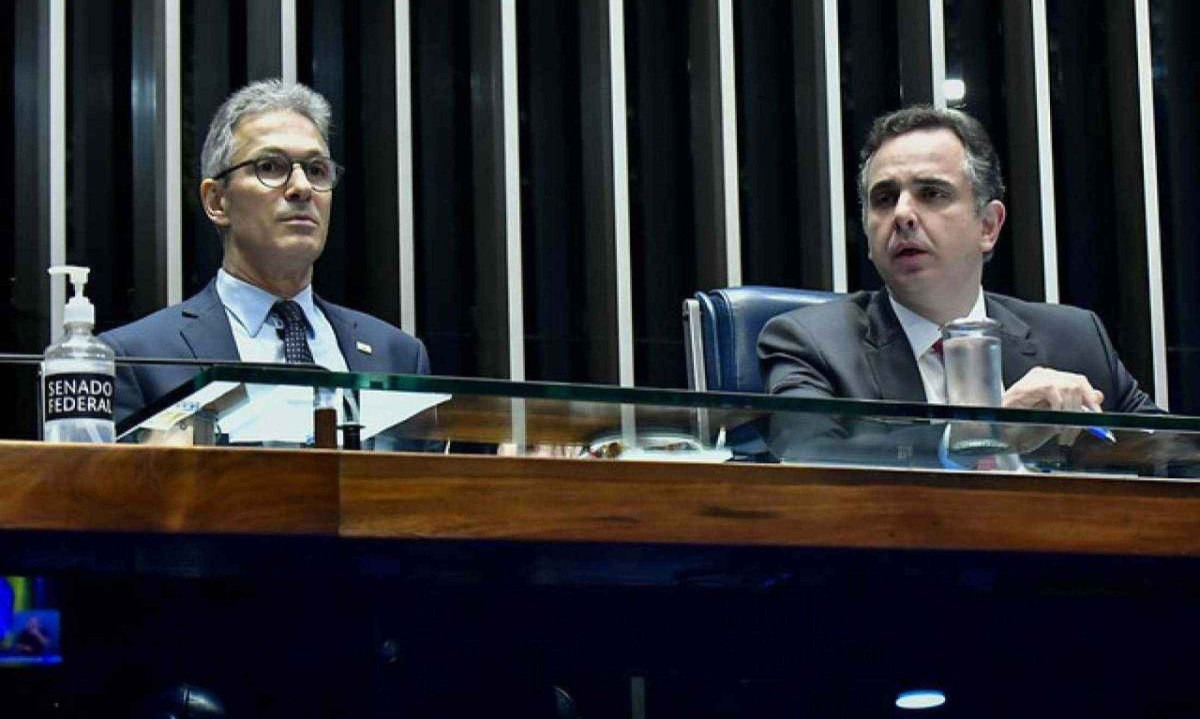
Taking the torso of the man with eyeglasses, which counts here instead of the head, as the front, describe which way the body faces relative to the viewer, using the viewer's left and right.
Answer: facing the viewer and to the right of the viewer

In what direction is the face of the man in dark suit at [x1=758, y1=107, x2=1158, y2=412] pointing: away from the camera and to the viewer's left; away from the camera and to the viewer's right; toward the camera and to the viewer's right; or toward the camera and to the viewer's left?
toward the camera and to the viewer's left

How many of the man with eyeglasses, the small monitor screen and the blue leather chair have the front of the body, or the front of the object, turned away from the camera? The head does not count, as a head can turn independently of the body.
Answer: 0

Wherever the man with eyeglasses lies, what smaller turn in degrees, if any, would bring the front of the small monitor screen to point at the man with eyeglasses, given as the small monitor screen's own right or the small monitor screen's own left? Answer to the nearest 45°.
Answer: approximately 180°

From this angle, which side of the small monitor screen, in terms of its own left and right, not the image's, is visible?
front

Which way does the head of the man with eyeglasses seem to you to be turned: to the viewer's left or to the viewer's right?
to the viewer's right

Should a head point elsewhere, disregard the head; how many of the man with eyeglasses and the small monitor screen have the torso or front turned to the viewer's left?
0

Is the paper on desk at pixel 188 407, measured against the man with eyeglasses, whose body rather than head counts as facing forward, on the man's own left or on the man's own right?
on the man's own right

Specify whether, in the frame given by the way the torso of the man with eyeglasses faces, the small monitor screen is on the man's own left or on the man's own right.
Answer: on the man's own right

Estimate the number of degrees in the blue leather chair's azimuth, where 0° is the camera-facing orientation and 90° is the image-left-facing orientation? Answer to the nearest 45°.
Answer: approximately 315°

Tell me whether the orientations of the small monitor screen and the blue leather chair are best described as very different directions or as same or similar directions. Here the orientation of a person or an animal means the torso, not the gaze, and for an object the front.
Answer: same or similar directions

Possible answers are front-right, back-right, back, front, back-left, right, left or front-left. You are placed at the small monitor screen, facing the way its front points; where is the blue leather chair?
back-left
